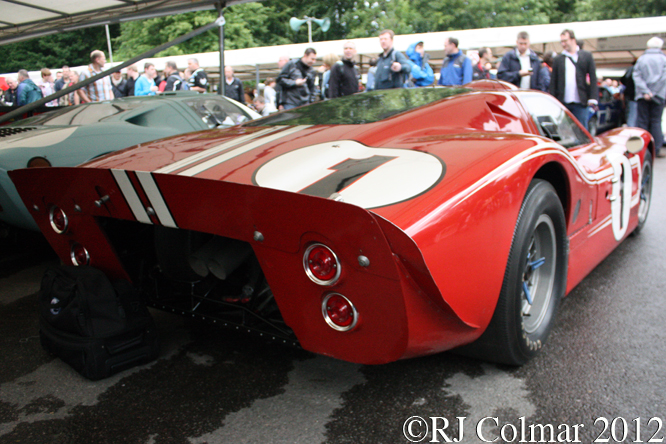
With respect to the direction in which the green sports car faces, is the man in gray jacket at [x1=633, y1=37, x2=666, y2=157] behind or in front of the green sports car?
in front

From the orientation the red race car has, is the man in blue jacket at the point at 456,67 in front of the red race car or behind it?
in front

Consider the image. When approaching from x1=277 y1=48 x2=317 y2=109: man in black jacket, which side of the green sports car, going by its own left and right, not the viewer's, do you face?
front

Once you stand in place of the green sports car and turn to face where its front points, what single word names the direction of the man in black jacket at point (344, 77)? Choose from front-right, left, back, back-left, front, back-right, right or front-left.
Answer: front

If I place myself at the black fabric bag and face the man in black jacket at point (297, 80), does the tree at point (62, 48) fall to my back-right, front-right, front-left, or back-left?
front-left

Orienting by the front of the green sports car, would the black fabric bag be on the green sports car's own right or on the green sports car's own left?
on the green sports car's own right

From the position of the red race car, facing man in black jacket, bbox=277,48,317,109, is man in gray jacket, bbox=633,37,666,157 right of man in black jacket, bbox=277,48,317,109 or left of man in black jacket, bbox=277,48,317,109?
right

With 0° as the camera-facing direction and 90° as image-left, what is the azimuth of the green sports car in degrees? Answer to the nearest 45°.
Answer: approximately 225°

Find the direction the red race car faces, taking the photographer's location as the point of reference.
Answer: facing away from the viewer and to the right of the viewer

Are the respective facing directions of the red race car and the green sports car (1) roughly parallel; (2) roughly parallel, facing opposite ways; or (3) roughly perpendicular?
roughly parallel

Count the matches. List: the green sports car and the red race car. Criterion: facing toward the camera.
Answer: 0
